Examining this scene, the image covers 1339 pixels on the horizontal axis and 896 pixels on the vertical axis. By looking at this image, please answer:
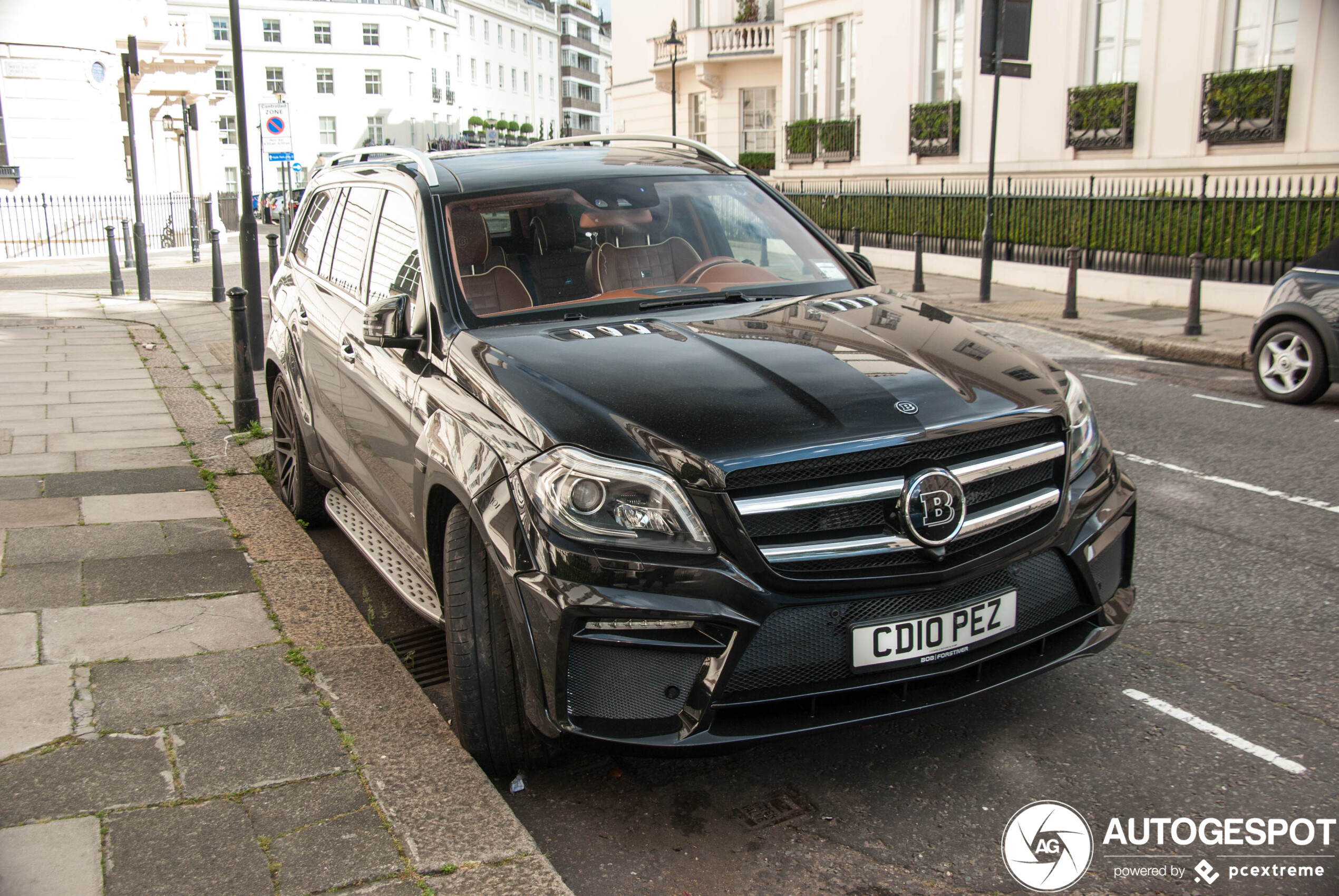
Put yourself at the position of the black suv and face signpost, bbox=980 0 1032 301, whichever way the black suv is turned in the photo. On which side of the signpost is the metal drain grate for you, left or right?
left

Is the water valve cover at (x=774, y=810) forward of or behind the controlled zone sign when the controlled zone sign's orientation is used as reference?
forward

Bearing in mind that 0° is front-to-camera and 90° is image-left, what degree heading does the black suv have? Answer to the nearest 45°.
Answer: approximately 315°

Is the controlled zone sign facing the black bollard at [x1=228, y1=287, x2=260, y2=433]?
yes

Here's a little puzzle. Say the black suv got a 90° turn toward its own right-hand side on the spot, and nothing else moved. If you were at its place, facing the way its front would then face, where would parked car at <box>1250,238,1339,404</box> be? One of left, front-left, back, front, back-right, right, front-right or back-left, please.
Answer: back

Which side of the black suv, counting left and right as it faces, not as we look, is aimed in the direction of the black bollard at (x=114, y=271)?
back

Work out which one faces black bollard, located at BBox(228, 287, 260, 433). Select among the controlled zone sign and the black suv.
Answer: the controlled zone sign

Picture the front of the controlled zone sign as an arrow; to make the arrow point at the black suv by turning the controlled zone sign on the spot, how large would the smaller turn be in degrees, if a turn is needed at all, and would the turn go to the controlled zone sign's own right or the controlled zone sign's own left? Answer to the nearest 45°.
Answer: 0° — it already faces it

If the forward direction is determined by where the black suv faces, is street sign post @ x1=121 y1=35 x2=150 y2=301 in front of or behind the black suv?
behind

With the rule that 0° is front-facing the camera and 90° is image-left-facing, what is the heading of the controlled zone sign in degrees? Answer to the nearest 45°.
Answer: approximately 0°

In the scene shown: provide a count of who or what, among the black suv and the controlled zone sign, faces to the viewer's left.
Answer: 0

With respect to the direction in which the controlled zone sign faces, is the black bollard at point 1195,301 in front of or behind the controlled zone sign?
in front

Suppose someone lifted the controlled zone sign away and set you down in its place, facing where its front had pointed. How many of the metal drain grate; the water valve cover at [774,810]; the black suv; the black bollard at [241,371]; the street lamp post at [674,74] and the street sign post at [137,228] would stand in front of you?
5

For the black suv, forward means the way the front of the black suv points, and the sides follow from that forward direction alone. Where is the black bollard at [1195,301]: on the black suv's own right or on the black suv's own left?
on the black suv's own left
